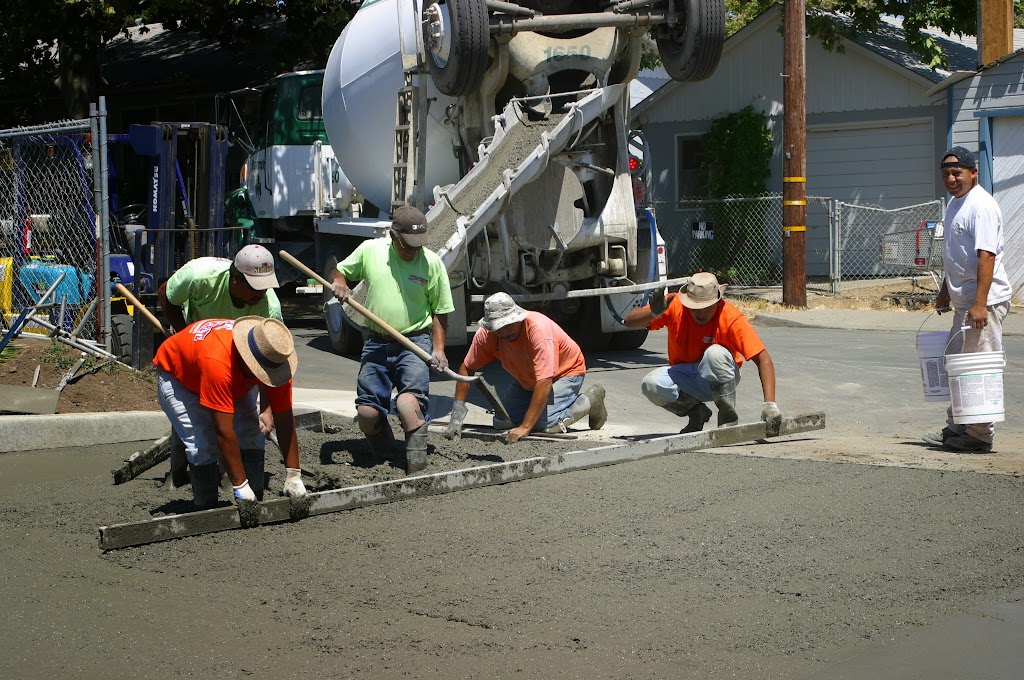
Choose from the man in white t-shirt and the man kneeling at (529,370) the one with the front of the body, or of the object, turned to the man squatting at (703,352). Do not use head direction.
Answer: the man in white t-shirt

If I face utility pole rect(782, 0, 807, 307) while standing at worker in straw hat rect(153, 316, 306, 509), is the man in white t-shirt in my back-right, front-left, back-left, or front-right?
front-right

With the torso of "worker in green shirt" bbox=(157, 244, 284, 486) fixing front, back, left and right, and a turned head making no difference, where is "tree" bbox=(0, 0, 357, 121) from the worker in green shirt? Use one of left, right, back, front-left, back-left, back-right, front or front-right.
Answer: back-left

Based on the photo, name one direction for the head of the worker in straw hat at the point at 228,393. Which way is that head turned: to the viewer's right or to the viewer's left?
to the viewer's right

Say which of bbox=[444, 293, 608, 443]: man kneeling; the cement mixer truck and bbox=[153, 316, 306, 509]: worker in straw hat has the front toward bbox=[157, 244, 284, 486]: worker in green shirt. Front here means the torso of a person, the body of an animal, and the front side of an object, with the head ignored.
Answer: the man kneeling

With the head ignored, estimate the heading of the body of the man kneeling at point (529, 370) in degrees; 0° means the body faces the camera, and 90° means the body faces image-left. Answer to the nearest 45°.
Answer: approximately 45°

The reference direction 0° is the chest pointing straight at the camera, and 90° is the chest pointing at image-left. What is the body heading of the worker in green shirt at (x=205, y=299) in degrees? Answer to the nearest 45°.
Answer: approximately 315°

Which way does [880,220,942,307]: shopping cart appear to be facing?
to the viewer's left

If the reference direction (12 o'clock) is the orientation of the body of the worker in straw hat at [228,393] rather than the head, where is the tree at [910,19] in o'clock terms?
The tree is roughly at 9 o'clock from the worker in straw hat.

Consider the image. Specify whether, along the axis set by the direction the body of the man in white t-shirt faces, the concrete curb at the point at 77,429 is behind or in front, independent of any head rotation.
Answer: in front

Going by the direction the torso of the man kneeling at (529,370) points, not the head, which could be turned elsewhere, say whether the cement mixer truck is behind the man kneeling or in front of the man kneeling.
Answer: behind

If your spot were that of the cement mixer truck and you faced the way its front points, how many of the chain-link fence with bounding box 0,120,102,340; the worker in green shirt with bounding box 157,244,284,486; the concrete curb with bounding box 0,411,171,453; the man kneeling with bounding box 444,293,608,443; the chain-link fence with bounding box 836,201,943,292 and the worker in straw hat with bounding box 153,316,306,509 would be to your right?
1

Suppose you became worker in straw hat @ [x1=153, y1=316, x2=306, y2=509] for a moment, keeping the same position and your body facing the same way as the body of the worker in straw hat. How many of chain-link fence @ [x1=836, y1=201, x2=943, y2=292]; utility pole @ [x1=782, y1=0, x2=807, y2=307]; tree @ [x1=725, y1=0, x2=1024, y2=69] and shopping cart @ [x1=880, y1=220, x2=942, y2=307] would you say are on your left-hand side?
4

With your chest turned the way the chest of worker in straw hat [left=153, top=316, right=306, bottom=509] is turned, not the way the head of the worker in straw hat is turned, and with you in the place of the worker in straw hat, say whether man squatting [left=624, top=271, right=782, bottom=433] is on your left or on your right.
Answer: on your left

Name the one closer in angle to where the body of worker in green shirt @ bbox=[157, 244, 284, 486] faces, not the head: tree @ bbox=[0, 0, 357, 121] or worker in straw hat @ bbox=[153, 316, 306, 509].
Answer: the worker in straw hat
